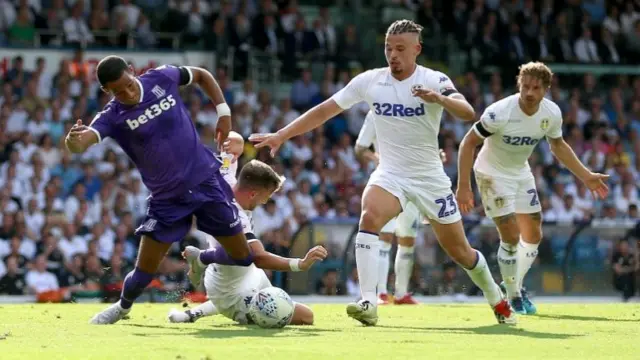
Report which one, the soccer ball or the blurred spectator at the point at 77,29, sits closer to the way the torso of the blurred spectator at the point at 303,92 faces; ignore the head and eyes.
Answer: the soccer ball

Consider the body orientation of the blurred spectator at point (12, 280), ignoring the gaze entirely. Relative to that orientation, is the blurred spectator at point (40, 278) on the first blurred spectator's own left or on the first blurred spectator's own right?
on the first blurred spectator's own left

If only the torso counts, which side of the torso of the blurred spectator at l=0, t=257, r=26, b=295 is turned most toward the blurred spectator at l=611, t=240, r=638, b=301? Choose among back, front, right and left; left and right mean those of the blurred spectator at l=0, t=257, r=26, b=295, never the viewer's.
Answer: left

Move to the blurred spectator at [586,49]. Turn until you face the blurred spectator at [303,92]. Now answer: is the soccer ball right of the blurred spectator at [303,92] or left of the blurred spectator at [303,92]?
left

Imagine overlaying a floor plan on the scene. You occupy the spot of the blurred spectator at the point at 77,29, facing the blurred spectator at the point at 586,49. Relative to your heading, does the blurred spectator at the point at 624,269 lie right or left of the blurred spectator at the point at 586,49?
right

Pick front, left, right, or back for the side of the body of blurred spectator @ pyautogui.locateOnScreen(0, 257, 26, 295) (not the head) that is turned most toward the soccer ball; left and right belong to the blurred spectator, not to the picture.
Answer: front

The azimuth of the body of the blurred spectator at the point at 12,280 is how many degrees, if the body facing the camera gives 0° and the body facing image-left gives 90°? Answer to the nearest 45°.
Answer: approximately 0°

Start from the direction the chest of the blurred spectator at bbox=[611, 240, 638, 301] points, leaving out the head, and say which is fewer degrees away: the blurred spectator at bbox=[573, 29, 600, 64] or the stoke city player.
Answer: the stoke city player
